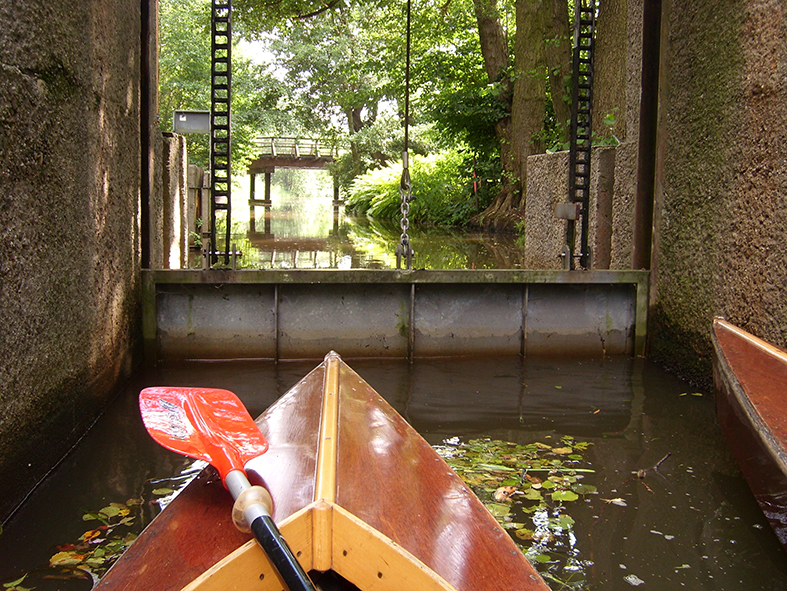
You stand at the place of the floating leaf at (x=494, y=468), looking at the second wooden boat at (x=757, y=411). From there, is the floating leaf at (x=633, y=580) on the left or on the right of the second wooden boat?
right

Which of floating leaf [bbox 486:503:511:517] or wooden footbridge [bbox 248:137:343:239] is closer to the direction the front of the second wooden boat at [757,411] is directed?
the wooden footbridge

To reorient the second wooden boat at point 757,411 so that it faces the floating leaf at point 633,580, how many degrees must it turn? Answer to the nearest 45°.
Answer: approximately 90° to its left

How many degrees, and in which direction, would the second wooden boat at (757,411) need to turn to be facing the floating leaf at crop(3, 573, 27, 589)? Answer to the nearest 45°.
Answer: approximately 90° to its left

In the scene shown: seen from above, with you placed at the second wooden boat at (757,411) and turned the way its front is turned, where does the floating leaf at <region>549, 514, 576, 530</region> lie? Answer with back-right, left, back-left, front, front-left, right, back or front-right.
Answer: left

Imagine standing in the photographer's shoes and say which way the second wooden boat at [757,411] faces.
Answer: facing away from the viewer and to the left of the viewer

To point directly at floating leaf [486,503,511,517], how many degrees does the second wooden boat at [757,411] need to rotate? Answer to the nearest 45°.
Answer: approximately 90° to its left

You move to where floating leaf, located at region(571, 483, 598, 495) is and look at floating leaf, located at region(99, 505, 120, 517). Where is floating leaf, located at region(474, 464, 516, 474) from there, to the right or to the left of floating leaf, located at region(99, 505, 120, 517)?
right

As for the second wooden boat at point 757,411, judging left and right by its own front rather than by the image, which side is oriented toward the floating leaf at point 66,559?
left

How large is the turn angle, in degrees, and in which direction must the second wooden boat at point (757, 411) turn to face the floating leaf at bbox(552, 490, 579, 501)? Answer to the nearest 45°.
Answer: approximately 45° to its left

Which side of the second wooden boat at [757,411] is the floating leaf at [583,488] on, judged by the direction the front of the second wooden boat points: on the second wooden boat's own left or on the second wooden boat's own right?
on the second wooden boat's own left

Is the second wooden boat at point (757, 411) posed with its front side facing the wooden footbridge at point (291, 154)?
yes
